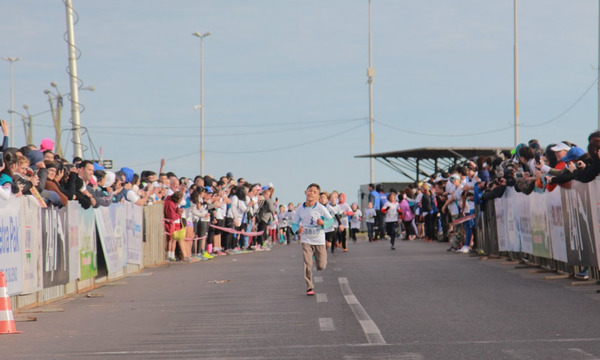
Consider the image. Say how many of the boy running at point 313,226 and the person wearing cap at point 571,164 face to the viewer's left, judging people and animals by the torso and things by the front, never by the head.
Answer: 1

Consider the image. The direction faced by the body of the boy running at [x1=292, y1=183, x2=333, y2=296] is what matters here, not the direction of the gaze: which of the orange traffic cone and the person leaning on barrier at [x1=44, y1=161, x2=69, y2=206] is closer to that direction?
the orange traffic cone

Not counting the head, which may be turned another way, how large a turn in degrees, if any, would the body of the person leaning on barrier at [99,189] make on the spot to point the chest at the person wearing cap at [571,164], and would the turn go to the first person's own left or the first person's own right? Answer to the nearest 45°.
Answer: approximately 45° to the first person's own right

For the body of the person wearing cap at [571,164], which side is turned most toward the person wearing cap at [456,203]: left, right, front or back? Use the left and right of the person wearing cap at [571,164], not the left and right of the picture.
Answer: right

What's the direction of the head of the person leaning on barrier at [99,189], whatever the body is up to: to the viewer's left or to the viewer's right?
to the viewer's right

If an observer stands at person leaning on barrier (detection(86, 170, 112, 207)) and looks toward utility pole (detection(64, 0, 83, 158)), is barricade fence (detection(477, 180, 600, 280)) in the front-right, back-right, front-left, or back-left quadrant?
back-right

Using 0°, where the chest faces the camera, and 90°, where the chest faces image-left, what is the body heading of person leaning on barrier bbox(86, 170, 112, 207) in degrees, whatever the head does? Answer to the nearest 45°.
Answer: approximately 270°

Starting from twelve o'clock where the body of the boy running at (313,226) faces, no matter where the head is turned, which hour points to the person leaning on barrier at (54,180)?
The person leaning on barrier is roughly at 3 o'clock from the boy running.

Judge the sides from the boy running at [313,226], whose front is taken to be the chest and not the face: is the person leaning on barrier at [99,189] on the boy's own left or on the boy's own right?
on the boy's own right

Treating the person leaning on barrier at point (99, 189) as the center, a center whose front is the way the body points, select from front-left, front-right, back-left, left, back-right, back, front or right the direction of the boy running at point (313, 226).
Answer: front-right

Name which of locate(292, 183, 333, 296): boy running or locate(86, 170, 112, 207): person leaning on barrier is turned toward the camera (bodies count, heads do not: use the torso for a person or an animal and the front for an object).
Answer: the boy running

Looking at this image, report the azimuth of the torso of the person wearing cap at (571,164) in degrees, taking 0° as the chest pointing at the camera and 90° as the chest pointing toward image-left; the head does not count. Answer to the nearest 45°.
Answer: approximately 90°

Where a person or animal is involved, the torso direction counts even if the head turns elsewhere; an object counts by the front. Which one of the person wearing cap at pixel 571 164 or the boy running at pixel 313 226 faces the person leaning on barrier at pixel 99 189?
the person wearing cap

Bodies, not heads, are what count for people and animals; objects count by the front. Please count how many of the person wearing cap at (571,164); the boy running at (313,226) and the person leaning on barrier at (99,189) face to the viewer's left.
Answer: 1

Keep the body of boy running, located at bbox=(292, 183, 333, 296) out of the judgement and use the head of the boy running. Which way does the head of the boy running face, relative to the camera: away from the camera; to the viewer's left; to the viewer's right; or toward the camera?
toward the camera

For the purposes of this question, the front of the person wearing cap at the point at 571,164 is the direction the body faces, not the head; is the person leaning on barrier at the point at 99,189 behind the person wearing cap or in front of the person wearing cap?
in front

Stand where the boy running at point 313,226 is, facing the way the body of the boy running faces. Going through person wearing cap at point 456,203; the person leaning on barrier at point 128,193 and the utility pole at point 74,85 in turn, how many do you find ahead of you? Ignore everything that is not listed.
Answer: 0

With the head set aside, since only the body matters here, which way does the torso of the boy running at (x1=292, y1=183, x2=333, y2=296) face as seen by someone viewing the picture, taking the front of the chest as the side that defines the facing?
toward the camera
